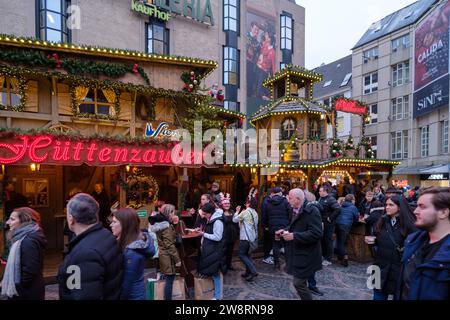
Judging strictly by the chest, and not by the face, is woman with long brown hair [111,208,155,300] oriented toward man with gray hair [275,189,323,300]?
no

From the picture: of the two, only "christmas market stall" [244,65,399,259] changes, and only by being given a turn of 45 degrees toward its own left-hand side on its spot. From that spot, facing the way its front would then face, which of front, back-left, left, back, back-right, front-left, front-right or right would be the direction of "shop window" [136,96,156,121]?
right

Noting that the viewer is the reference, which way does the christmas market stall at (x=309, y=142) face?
facing the viewer

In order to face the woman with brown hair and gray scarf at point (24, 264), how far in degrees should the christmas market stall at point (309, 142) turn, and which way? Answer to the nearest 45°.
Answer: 0° — it already faces them

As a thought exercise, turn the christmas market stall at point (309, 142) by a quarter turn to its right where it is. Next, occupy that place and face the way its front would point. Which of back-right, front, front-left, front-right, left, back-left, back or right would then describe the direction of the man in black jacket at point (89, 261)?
left

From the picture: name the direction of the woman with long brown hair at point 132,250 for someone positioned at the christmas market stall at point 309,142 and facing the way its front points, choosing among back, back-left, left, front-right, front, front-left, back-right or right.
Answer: front

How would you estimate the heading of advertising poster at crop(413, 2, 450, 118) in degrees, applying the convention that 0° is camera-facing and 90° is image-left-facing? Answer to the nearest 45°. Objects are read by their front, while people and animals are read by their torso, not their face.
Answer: approximately 45°

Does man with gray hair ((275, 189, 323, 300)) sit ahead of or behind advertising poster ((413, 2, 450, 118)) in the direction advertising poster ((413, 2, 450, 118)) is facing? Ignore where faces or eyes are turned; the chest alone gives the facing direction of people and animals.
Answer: ahead

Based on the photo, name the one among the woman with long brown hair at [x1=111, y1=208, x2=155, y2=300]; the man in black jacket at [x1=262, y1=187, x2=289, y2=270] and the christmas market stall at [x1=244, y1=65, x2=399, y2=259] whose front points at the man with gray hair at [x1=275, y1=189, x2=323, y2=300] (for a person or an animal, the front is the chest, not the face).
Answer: the christmas market stall

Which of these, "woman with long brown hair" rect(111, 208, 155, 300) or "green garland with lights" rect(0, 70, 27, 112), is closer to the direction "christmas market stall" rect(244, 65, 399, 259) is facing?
the woman with long brown hair

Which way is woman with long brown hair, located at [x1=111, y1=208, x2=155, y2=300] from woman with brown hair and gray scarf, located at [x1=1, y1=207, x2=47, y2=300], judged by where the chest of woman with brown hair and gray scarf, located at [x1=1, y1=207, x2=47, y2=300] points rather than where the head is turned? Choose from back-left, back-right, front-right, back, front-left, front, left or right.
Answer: back-left
